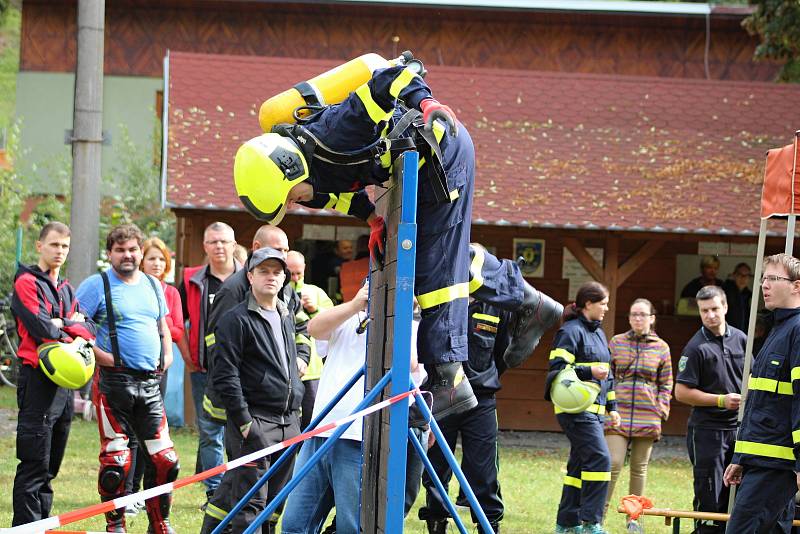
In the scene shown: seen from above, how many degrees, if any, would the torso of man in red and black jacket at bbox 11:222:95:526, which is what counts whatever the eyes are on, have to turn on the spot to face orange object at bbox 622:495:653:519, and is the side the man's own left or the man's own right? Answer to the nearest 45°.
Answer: approximately 45° to the man's own left

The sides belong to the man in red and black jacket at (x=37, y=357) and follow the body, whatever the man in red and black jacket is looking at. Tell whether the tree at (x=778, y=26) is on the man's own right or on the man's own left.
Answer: on the man's own left

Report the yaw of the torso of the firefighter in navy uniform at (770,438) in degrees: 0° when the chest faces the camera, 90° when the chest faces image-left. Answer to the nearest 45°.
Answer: approximately 45°

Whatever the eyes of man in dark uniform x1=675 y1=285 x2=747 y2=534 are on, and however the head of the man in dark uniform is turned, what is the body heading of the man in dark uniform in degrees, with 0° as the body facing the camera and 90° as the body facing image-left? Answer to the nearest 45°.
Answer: approximately 315°

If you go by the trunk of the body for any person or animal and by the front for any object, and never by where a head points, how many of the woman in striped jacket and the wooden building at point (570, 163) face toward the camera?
2
